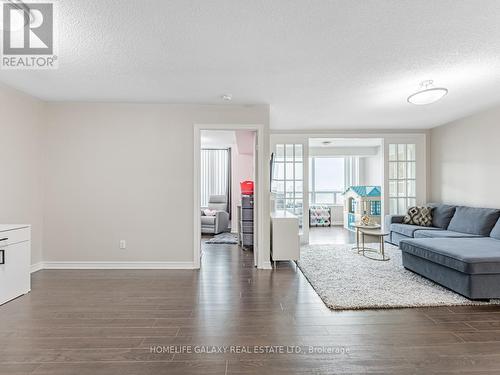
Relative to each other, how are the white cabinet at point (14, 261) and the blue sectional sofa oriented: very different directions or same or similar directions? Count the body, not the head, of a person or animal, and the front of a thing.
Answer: very different directions

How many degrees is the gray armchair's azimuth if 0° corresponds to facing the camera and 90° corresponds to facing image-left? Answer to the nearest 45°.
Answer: approximately 45°
